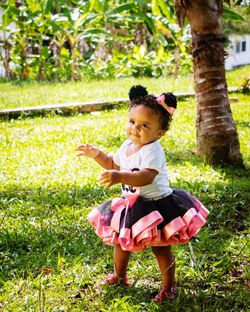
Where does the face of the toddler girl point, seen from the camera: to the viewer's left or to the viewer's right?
to the viewer's left

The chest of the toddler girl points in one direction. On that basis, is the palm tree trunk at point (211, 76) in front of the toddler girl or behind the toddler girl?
behind

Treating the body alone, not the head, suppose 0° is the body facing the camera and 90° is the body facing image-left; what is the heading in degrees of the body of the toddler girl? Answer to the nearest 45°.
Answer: approximately 45°
